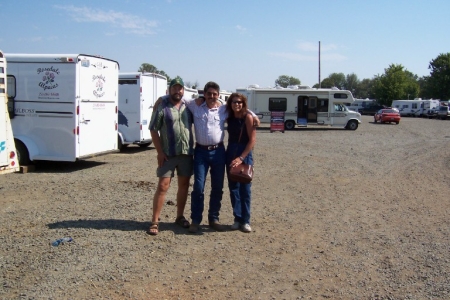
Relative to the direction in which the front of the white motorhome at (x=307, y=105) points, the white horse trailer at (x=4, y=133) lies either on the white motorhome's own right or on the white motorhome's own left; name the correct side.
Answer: on the white motorhome's own right

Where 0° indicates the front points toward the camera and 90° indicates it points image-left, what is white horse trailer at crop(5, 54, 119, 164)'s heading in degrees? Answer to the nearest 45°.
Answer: approximately 135°

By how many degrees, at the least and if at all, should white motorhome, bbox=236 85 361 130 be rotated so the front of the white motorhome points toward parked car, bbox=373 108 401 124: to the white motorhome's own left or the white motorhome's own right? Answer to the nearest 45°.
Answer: approximately 45° to the white motorhome's own left

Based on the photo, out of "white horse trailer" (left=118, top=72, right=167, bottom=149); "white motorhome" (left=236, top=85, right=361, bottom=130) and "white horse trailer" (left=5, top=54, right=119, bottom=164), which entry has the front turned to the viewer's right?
the white motorhome

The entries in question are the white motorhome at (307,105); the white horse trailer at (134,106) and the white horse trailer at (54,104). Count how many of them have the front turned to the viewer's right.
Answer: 1

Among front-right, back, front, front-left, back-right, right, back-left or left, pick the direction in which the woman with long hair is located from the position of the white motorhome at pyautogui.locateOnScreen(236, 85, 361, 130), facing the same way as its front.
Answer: right

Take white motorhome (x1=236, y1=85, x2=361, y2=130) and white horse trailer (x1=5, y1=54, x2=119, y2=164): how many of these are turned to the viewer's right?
1

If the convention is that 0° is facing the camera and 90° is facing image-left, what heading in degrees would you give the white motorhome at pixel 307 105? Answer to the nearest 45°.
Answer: approximately 270°

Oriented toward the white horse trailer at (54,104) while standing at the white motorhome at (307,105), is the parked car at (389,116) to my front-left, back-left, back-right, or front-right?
back-left

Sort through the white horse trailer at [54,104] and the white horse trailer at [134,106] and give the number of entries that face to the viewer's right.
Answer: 0
